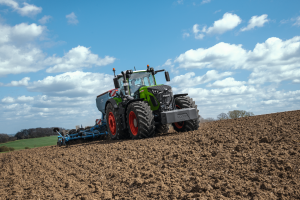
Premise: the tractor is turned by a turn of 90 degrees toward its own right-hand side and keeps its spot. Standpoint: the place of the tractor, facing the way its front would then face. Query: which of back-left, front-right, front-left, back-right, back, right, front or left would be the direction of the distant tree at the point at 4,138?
right

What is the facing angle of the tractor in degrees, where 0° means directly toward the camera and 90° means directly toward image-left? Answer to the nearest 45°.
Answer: approximately 315°
